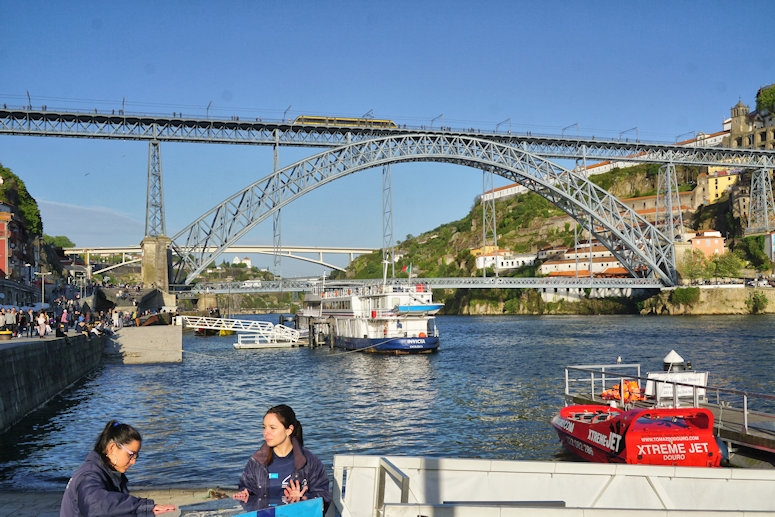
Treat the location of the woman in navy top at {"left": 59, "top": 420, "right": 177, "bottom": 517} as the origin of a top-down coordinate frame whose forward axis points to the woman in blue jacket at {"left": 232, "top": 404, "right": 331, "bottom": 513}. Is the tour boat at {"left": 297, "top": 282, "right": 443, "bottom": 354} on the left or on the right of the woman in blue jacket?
left

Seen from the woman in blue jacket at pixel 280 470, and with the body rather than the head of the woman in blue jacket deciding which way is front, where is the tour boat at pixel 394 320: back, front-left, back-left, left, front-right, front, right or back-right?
back

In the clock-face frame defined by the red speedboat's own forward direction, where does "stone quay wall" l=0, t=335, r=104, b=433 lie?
The stone quay wall is roughly at 11 o'clock from the red speedboat.

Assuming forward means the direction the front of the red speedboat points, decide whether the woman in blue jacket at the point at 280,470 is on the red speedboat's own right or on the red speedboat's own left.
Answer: on the red speedboat's own left

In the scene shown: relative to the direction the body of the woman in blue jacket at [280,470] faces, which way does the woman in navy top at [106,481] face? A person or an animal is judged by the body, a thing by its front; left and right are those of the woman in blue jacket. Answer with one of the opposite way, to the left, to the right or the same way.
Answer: to the left

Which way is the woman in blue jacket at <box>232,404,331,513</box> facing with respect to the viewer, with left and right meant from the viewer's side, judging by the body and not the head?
facing the viewer

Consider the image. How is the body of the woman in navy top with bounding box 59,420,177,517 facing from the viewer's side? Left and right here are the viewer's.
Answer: facing to the right of the viewer

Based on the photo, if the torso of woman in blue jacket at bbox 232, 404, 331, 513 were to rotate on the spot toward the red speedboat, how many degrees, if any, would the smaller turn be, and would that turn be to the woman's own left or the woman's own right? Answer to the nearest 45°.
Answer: approximately 135° to the woman's own left

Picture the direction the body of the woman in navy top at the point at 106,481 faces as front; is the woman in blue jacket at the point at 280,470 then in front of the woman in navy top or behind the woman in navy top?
in front

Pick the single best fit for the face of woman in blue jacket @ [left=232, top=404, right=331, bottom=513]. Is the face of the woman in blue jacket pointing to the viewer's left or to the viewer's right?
to the viewer's left

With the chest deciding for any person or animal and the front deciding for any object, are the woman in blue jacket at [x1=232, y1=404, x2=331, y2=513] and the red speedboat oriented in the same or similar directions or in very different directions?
very different directions

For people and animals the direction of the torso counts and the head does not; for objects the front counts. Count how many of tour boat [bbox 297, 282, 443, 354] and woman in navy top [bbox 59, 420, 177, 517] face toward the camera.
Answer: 0

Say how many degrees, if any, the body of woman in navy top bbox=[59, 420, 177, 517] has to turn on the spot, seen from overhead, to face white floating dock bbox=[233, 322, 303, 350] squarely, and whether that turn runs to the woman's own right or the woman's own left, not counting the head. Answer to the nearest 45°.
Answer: approximately 90° to the woman's own left

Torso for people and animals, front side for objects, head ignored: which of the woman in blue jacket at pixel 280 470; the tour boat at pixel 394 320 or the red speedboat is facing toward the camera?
the woman in blue jacket
